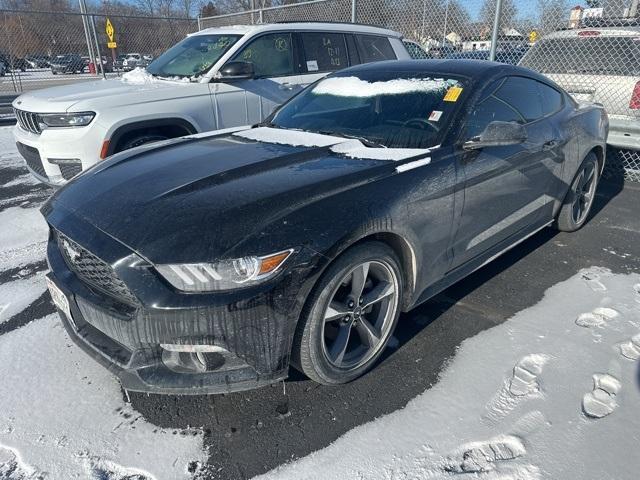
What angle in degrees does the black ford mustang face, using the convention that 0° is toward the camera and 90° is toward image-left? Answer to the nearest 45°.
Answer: approximately 45°

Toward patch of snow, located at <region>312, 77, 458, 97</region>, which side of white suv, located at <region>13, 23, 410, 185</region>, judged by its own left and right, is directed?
left

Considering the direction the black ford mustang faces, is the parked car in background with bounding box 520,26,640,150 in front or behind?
behind

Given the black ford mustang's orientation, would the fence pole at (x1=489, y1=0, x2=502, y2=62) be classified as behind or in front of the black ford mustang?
behind

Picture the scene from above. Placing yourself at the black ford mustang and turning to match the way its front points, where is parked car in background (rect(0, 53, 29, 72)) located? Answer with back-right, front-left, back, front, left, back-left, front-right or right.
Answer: right

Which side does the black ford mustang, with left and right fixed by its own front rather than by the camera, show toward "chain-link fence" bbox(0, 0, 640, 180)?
back

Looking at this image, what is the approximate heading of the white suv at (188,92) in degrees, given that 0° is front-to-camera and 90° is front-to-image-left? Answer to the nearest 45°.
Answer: approximately 45°
